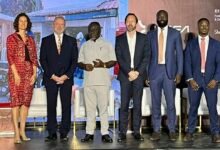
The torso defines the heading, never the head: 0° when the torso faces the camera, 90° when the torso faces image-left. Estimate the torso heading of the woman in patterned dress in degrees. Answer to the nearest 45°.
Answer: approximately 315°

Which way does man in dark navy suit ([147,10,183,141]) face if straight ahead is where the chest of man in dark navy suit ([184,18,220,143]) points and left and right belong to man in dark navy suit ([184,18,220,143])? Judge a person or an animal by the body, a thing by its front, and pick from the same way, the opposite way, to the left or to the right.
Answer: the same way

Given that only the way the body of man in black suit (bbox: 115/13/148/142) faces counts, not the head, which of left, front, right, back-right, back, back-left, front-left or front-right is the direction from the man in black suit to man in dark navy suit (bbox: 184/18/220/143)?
left

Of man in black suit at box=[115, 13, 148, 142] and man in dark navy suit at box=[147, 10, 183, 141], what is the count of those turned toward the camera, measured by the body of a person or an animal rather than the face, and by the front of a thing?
2

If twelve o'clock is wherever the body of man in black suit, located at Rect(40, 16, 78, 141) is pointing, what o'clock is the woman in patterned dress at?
The woman in patterned dress is roughly at 3 o'clock from the man in black suit.

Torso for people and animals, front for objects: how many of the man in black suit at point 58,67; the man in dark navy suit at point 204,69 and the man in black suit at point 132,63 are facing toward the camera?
3

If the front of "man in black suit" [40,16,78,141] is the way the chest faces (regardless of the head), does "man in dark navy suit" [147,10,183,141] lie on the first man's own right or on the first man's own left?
on the first man's own left

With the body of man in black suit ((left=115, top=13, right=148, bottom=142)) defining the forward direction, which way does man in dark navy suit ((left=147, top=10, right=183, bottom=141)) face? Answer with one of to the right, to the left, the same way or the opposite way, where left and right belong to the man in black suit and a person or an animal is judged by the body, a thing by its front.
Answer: the same way

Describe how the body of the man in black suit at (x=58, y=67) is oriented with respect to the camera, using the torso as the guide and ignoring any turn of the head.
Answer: toward the camera

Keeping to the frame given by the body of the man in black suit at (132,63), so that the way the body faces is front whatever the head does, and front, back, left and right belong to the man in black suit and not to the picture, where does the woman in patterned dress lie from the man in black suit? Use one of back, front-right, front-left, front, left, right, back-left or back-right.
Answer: right

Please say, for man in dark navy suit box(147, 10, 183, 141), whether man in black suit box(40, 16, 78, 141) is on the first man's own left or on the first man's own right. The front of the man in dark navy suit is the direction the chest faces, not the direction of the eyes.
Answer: on the first man's own right

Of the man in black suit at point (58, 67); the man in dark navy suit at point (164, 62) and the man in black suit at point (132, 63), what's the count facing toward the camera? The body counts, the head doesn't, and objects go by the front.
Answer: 3

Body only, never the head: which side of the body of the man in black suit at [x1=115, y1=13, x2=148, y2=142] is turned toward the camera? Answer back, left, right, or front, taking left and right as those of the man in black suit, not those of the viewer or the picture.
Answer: front

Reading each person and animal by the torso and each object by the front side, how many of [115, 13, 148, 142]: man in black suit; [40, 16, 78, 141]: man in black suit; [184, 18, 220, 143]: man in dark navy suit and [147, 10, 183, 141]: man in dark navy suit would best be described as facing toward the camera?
4

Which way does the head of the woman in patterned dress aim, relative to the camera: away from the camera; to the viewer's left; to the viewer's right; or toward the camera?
toward the camera
